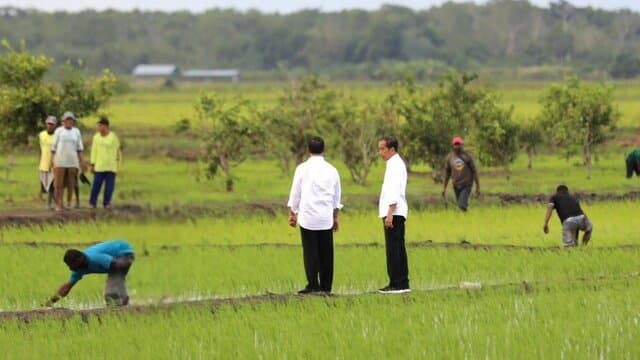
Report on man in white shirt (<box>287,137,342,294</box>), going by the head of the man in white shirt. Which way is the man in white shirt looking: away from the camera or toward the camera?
away from the camera

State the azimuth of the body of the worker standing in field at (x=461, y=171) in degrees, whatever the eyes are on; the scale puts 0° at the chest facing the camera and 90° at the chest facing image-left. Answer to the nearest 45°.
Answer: approximately 0°

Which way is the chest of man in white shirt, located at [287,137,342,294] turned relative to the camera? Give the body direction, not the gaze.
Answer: away from the camera

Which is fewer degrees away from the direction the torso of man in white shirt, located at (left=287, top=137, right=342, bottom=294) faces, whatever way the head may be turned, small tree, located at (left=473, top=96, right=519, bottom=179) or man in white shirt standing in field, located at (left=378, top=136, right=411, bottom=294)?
the small tree

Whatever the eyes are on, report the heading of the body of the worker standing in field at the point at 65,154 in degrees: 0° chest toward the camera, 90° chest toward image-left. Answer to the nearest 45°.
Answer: approximately 0°

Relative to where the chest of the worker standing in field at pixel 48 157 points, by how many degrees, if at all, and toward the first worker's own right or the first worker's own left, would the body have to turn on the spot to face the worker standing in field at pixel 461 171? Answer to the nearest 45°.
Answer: approximately 45° to the first worker's own left

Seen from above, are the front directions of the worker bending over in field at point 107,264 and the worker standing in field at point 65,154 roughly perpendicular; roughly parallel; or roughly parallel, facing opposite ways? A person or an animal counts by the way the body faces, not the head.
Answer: roughly perpendicular

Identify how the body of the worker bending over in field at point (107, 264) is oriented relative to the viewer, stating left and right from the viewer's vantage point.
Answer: facing to the left of the viewer

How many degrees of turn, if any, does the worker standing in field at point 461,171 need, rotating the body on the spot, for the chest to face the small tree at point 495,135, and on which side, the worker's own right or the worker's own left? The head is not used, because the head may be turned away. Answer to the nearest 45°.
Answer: approximately 180°

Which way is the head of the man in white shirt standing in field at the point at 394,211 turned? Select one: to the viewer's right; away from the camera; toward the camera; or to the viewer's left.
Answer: to the viewer's left

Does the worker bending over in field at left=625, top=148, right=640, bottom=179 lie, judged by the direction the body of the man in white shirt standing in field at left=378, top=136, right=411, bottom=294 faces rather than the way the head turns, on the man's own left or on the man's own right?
on the man's own right
